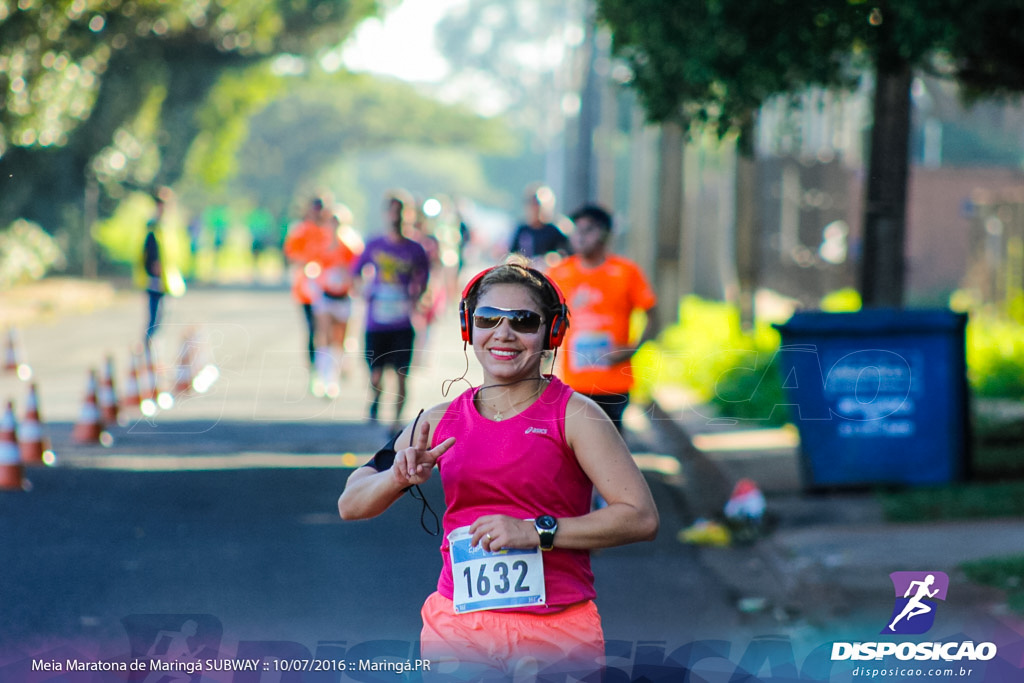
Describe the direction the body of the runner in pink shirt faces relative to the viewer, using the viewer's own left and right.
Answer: facing the viewer

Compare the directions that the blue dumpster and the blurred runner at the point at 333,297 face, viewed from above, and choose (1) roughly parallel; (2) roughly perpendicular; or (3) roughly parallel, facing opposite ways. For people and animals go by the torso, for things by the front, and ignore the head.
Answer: roughly parallel

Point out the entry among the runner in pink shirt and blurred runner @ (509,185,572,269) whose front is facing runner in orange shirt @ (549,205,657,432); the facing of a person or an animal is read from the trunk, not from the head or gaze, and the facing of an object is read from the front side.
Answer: the blurred runner

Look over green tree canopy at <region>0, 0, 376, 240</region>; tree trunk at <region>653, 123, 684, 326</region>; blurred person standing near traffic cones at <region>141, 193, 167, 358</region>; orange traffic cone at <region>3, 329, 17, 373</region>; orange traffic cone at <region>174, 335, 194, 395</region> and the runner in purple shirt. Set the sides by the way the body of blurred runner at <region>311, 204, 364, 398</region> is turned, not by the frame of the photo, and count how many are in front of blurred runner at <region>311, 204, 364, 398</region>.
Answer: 1

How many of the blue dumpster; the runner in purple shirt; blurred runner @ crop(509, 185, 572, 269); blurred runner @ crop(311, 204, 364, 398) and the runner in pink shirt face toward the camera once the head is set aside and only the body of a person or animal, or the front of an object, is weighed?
5

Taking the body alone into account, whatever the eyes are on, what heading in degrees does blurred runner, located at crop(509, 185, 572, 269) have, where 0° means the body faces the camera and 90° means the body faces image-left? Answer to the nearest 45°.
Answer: approximately 0°

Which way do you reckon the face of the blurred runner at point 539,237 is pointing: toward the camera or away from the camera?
toward the camera

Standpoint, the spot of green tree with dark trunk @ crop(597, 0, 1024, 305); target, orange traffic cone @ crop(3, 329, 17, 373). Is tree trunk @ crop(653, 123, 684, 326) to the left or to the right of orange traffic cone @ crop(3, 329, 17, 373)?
right

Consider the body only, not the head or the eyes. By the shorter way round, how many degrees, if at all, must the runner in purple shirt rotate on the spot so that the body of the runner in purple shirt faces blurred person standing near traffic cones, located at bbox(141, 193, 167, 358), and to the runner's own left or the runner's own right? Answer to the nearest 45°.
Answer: approximately 135° to the runner's own right

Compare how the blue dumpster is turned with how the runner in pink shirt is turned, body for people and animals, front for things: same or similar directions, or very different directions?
same or similar directions

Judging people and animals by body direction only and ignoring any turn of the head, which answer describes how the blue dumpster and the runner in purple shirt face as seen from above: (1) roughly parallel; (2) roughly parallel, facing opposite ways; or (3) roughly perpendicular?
roughly parallel

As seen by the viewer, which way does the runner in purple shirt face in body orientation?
toward the camera

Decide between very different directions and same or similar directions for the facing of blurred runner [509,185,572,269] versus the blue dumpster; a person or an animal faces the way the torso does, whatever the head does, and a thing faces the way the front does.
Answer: same or similar directions

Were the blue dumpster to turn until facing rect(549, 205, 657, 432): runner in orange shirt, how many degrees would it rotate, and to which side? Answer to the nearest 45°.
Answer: approximately 45° to its right

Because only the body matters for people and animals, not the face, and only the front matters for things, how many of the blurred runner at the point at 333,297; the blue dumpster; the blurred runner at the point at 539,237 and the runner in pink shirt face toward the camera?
4

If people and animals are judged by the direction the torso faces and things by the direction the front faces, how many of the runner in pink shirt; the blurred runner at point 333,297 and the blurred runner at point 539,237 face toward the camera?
3

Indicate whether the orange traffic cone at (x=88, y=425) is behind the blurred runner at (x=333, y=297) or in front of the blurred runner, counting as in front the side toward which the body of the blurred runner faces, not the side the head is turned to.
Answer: in front
